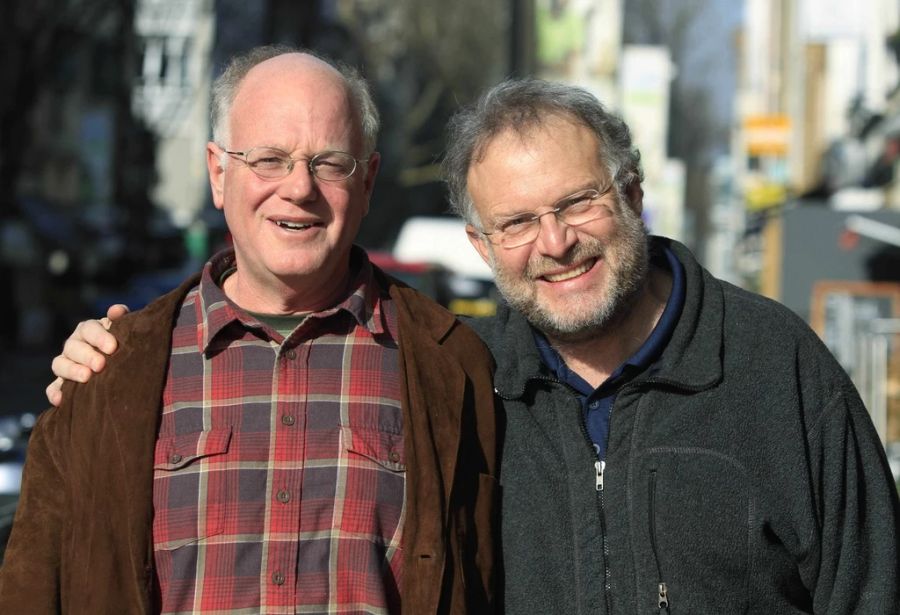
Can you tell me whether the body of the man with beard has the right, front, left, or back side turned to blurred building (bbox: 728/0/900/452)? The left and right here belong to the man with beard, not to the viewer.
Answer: back

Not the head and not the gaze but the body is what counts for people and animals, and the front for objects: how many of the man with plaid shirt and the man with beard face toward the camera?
2

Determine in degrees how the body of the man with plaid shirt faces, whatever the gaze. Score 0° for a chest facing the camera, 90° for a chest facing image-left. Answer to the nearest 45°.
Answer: approximately 0°

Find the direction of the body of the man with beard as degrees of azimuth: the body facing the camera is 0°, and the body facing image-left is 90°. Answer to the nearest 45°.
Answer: approximately 0°

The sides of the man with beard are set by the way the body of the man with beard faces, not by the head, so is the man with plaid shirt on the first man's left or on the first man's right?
on the first man's right

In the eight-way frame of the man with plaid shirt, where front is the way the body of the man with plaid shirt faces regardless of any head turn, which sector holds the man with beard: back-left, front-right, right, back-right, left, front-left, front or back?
left

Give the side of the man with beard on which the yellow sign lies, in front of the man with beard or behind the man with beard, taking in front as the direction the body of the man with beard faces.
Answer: behind

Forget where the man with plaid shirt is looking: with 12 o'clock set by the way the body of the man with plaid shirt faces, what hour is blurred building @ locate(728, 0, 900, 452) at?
The blurred building is roughly at 7 o'clock from the man with plaid shirt.

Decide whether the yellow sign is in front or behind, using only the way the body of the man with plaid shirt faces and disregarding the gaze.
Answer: behind
